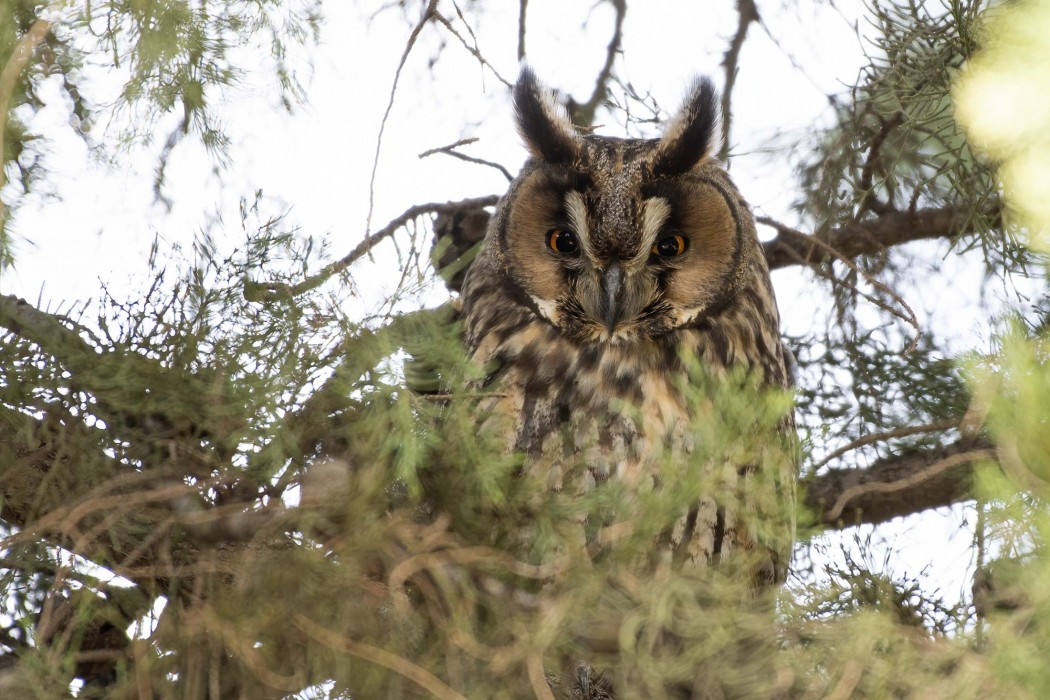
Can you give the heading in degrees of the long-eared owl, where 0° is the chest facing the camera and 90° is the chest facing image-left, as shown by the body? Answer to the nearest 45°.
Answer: approximately 0°
